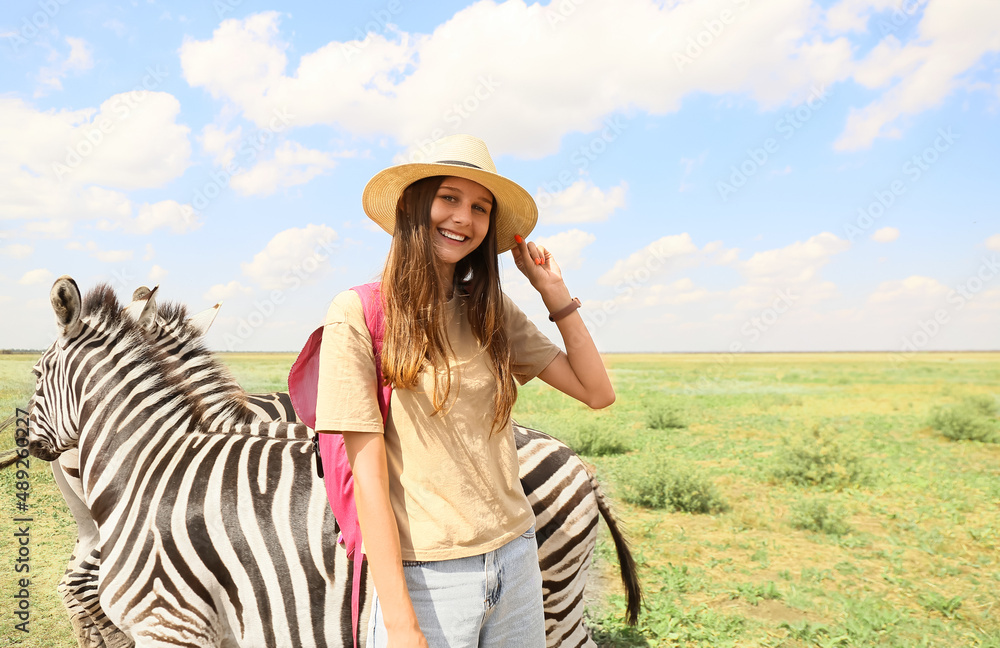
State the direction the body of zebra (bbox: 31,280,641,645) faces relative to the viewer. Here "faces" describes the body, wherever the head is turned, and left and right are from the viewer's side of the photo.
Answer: facing to the left of the viewer

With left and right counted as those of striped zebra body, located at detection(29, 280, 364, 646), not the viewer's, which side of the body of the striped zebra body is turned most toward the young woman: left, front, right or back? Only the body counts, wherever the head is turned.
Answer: left

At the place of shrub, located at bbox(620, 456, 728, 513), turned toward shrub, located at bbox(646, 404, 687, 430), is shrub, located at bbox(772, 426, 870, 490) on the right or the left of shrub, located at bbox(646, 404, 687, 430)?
right

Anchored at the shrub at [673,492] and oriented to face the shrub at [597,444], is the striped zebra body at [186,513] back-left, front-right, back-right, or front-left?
back-left

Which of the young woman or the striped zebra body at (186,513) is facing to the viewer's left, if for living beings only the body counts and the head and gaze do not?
the striped zebra body

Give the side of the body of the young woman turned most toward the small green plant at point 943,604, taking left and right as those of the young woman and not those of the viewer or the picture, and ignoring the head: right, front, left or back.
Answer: left

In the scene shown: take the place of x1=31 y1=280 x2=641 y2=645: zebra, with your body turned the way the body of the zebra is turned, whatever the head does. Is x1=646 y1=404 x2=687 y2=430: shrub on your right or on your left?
on your right
